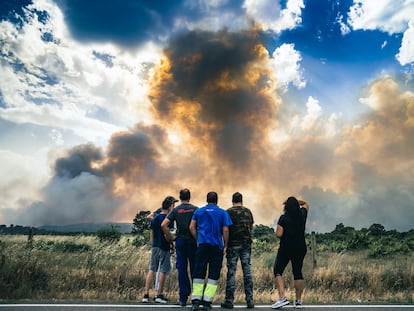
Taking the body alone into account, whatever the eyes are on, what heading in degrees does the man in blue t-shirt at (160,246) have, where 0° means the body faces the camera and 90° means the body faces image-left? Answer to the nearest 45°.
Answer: approximately 225°

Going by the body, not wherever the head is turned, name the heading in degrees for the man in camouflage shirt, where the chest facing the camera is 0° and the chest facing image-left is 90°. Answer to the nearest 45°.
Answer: approximately 180°

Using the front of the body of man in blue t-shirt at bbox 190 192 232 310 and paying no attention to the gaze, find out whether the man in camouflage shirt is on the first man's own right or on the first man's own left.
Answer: on the first man's own right

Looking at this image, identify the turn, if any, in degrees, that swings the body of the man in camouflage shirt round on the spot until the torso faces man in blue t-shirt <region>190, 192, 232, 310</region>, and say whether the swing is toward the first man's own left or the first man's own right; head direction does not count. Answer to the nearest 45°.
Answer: approximately 135° to the first man's own left

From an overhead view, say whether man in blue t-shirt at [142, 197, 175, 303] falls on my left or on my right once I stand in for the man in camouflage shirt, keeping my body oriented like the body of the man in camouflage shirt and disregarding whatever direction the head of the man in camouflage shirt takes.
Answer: on my left

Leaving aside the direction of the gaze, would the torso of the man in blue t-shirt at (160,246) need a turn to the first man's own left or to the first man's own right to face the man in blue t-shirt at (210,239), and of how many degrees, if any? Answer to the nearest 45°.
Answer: approximately 90° to the first man's own right

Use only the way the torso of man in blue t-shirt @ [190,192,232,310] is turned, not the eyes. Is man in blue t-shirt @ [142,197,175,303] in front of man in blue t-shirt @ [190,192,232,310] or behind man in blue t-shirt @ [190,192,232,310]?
in front

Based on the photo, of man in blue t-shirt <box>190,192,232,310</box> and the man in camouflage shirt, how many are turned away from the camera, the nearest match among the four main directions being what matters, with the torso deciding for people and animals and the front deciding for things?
2

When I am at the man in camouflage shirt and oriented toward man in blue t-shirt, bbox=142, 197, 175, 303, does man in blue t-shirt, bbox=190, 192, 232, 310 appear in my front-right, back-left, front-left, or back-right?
front-left

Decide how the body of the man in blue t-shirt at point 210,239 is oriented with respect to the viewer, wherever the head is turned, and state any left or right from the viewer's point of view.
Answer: facing away from the viewer

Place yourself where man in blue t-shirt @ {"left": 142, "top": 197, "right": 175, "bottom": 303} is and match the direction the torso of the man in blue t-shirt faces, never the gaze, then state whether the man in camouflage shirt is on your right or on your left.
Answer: on your right

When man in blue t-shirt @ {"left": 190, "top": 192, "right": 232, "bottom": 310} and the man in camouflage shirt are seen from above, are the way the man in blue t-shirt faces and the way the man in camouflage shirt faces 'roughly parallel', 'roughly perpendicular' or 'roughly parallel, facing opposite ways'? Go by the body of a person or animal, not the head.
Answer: roughly parallel
